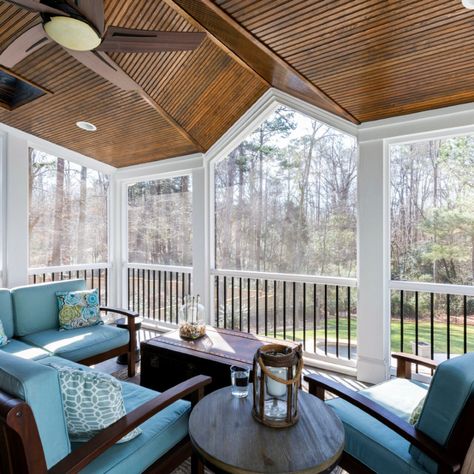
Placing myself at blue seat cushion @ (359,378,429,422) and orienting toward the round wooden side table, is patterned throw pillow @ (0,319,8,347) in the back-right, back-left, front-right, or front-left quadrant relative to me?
front-right

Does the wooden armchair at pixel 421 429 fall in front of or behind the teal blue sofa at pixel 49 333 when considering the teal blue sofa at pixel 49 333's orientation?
in front

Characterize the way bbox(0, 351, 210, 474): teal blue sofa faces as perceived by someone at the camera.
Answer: facing away from the viewer and to the right of the viewer

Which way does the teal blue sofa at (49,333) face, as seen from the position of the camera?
facing the viewer and to the right of the viewer

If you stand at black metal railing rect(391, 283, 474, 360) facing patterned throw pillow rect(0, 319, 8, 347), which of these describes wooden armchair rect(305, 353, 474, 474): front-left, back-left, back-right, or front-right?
front-left

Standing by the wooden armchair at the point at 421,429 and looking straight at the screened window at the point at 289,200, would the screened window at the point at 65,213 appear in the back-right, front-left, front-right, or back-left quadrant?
front-left

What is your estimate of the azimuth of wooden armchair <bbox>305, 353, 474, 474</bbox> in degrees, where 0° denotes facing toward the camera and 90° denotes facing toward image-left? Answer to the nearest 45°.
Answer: approximately 135°

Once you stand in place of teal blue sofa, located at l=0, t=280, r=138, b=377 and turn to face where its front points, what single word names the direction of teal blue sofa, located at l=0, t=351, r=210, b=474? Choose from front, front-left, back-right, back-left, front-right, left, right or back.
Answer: front-right

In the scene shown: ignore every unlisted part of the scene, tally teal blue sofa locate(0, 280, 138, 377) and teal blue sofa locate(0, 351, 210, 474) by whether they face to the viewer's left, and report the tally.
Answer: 0

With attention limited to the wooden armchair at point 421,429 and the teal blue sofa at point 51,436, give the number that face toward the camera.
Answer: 0

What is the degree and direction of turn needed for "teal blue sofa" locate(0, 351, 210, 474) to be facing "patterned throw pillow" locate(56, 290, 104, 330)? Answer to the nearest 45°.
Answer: approximately 45° to its left

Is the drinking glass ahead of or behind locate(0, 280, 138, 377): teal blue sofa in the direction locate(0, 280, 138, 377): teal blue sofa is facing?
ahead
